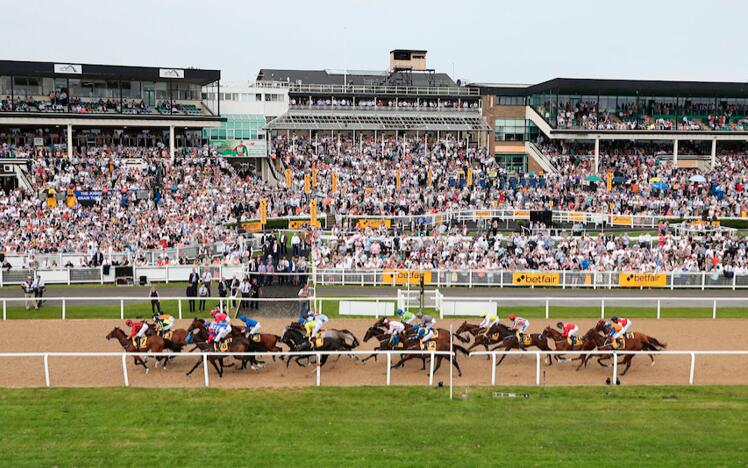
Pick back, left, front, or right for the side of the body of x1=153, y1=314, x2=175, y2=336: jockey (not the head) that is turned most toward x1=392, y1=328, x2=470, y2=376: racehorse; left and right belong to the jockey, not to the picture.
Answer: back

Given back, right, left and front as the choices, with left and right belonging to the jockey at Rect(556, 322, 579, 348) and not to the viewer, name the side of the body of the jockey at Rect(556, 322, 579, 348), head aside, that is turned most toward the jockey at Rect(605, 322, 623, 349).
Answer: back

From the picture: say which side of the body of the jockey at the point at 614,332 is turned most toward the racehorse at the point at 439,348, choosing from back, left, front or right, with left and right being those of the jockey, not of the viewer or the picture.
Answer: front

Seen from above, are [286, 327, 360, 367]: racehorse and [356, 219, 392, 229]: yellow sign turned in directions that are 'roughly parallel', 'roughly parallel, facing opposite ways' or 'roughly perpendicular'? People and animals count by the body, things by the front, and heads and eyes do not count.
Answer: roughly perpendicular

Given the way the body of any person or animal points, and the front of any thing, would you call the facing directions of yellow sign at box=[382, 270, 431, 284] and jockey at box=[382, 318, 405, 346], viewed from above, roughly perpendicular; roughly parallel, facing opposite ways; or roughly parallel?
roughly perpendicular

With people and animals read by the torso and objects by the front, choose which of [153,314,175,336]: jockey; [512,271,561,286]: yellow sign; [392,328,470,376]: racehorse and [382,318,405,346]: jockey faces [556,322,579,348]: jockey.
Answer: the yellow sign

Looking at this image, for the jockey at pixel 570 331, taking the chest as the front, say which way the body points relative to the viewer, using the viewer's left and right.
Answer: facing to the left of the viewer

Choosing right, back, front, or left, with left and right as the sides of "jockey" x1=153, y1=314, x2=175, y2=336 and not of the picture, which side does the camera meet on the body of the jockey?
left

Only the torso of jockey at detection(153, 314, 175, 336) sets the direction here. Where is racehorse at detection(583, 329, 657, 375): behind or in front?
behind

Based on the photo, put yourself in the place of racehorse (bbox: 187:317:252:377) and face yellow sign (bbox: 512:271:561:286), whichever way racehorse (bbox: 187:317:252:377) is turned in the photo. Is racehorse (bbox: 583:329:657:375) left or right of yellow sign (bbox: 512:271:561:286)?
right

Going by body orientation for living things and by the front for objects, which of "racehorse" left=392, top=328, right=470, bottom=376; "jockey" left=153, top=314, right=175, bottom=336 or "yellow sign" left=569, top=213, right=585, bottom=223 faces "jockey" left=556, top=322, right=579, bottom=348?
the yellow sign

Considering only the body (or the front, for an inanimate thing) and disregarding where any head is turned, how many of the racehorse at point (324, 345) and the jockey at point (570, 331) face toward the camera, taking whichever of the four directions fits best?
0

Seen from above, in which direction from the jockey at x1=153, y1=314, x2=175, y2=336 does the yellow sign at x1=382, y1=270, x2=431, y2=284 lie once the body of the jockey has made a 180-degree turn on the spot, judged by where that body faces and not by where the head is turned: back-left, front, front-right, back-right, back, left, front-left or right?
front-left

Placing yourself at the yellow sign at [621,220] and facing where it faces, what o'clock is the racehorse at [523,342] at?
The racehorse is roughly at 12 o'clock from the yellow sign.

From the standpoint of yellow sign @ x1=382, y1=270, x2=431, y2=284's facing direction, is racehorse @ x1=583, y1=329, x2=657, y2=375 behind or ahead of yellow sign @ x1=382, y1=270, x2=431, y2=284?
ahead

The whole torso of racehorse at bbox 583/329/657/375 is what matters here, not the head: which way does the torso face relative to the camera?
to the viewer's left

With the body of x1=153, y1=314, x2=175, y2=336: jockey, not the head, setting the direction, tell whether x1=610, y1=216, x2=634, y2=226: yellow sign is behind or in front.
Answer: behind
